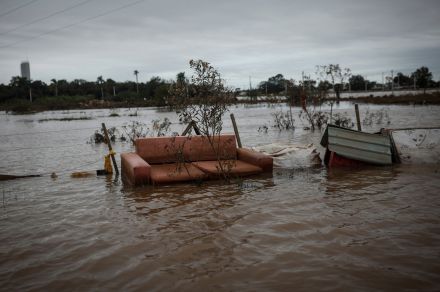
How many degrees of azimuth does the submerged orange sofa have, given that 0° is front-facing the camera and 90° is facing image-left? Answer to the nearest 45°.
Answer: approximately 315°

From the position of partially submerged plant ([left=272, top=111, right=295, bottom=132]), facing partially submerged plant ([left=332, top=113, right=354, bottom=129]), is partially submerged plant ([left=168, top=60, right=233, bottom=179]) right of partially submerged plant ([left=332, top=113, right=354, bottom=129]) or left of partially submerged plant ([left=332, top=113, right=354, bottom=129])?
right

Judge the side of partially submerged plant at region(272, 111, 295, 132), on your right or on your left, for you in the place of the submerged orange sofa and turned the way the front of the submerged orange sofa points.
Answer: on your left

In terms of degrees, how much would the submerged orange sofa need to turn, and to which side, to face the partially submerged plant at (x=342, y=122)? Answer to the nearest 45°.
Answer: approximately 90° to its left
